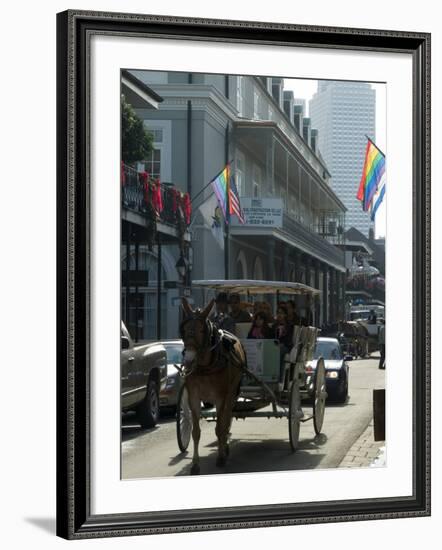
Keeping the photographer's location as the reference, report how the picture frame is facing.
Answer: facing the viewer and to the right of the viewer
